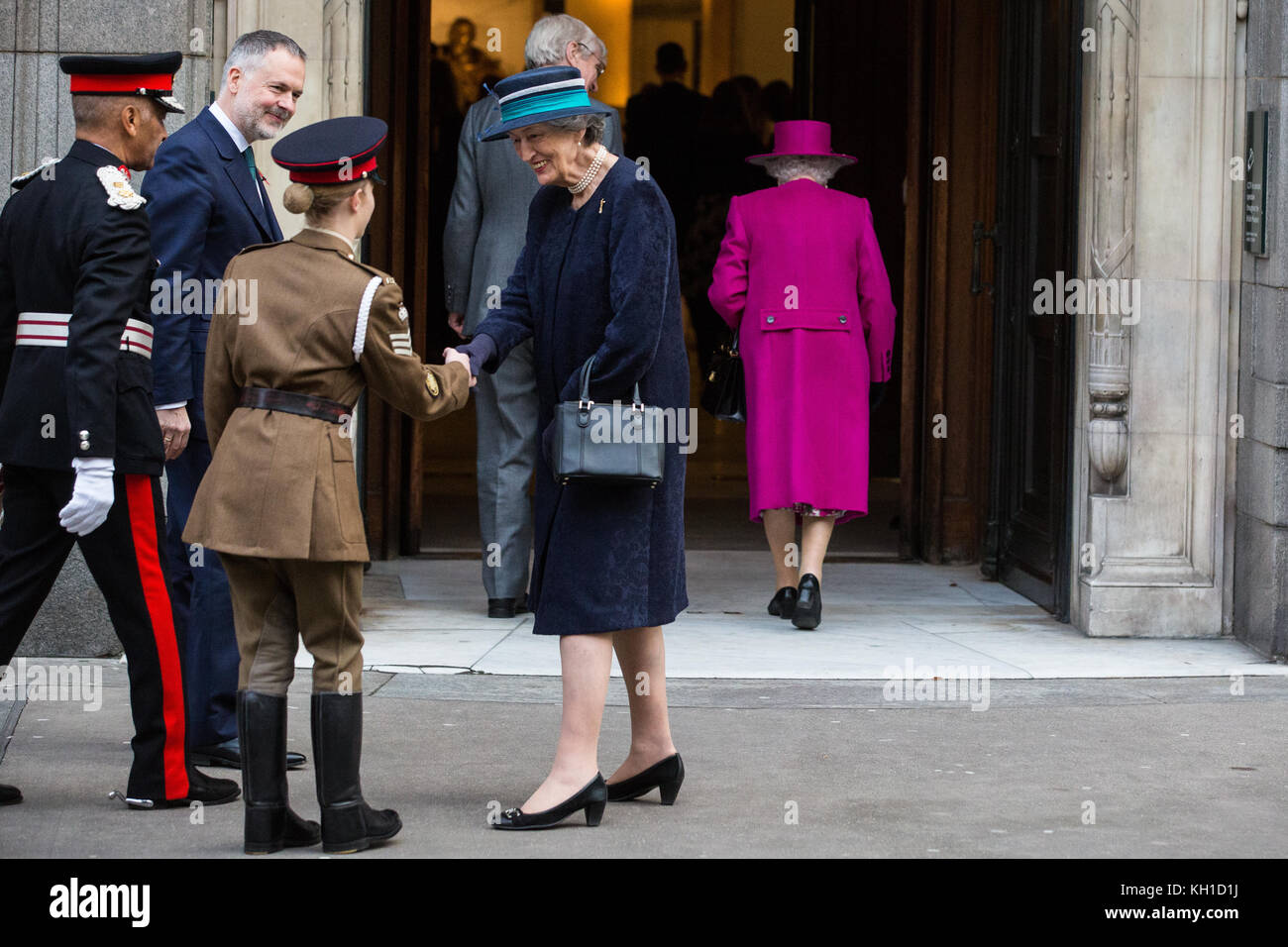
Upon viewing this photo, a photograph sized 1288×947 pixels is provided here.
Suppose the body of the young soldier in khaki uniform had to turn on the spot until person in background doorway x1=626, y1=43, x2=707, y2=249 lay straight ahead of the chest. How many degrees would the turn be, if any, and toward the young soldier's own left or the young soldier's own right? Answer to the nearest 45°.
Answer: approximately 45° to the young soldier's own left

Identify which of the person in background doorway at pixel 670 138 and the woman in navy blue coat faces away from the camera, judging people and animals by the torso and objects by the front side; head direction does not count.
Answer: the person in background doorway

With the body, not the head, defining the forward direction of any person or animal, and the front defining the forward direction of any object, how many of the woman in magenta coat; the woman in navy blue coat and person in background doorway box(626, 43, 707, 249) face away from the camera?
2

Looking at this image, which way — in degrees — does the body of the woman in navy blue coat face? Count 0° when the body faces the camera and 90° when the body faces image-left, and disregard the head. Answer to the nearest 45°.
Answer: approximately 45°

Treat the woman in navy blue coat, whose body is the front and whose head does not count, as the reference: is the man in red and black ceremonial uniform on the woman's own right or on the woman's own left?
on the woman's own right

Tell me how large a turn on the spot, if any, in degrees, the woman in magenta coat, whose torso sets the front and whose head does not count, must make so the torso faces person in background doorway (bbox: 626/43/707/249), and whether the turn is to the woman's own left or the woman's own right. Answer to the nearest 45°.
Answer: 0° — they already face them

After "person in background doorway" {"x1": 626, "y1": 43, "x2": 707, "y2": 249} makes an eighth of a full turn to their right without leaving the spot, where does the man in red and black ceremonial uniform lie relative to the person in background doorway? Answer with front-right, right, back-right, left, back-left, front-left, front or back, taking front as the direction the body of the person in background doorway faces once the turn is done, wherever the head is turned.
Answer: back-right

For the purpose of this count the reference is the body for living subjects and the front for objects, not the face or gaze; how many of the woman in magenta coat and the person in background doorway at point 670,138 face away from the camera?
2

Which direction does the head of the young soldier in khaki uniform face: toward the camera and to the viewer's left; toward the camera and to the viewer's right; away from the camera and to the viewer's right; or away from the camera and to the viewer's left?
away from the camera and to the viewer's right

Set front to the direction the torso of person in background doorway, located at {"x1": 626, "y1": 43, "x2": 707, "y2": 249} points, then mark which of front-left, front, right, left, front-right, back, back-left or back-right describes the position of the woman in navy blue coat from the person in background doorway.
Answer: back

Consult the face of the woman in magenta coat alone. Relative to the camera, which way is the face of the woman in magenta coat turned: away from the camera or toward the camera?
away from the camera

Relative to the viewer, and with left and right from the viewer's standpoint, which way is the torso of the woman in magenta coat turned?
facing away from the viewer

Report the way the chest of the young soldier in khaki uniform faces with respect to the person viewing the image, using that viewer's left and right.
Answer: facing away from the viewer and to the right of the viewer

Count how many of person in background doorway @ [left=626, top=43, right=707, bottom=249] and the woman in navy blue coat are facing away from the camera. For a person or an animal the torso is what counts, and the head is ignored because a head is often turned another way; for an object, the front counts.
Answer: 1

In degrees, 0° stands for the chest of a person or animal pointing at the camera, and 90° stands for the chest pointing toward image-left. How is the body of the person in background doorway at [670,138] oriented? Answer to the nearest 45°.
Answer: approximately 180°
